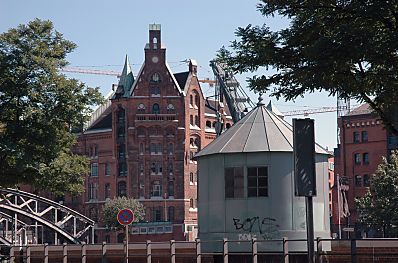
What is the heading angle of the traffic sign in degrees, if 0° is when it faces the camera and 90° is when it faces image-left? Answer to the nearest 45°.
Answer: approximately 0°

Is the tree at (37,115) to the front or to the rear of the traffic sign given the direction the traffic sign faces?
to the rear
